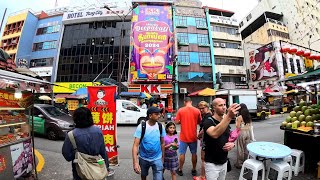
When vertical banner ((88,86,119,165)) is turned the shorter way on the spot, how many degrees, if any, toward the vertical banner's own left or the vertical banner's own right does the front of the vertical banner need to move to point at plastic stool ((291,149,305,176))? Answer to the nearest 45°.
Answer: approximately 90° to the vertical banner's own left

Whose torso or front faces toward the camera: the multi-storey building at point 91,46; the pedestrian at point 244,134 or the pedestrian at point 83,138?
the multi-storey building

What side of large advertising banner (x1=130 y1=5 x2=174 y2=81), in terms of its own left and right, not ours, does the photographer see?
front

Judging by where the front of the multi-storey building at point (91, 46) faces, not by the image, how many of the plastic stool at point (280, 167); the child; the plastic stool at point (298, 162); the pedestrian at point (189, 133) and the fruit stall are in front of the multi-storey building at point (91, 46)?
5

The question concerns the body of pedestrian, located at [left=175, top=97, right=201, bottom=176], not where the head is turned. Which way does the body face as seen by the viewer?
away from the camera

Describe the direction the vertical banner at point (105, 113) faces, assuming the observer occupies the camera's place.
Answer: facing the viewer

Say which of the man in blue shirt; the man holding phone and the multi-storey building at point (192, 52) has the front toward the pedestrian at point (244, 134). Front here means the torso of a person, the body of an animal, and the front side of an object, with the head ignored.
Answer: the multi-storey building

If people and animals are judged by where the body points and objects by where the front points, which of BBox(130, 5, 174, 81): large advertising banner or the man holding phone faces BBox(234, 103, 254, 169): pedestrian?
the large advertising banner
